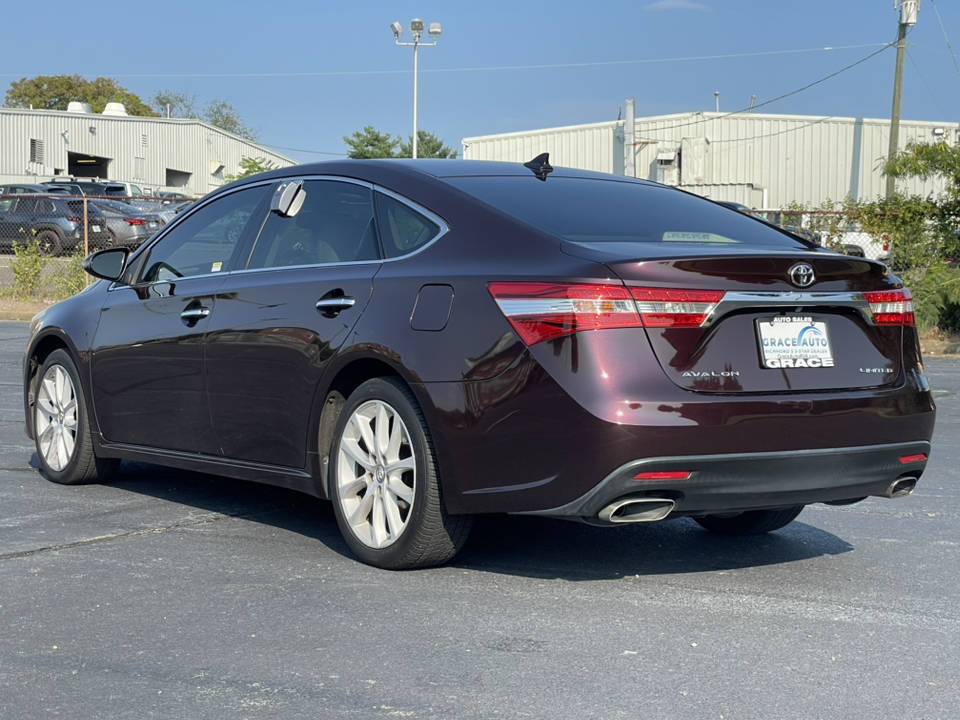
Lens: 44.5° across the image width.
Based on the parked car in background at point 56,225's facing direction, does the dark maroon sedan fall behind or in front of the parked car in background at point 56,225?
behind

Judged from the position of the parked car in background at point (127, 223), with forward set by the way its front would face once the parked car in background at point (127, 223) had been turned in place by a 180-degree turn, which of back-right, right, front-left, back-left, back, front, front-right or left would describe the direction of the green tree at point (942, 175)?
front

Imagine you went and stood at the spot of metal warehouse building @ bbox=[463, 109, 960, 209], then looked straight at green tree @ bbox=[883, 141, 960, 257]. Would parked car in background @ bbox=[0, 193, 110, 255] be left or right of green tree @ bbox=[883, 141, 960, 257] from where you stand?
right

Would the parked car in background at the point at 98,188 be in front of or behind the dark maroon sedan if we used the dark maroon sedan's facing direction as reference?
in front

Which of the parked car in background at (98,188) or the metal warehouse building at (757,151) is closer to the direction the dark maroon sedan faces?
the parked car in background

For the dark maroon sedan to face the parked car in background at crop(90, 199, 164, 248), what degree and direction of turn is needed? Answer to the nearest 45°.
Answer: approximately 45° to its right

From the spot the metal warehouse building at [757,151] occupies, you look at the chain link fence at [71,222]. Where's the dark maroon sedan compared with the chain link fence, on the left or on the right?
left

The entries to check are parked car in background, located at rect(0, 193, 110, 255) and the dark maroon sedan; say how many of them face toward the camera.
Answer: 0

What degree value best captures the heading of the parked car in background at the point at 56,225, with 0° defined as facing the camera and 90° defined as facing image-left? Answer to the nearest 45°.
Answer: approximately 135°

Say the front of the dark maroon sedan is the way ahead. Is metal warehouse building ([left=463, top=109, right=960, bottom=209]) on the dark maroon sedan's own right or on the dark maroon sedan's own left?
on the dark maroon sedan's own right

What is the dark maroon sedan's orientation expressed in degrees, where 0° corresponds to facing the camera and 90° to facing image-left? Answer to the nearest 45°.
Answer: approximately 135°

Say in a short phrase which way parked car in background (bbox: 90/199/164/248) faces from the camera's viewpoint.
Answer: facing away from the viewer and to the left of the viewer

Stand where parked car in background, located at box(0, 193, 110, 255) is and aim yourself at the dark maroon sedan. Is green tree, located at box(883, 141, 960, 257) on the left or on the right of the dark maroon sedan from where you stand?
left
